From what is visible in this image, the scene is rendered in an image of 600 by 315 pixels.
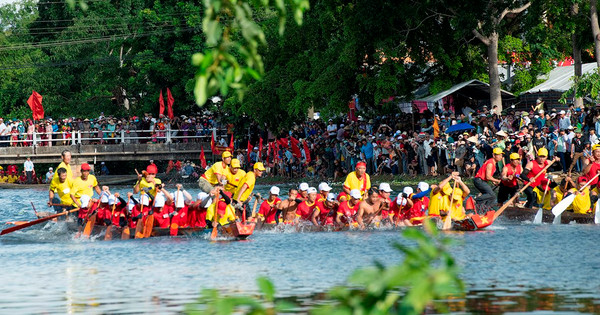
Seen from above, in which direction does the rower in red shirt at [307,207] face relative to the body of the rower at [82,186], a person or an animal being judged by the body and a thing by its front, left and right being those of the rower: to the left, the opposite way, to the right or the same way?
the same way

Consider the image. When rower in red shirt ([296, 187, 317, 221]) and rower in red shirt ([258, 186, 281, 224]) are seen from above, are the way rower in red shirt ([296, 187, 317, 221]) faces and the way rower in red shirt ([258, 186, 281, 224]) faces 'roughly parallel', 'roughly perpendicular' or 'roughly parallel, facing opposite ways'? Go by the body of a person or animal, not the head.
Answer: roughly parallel
